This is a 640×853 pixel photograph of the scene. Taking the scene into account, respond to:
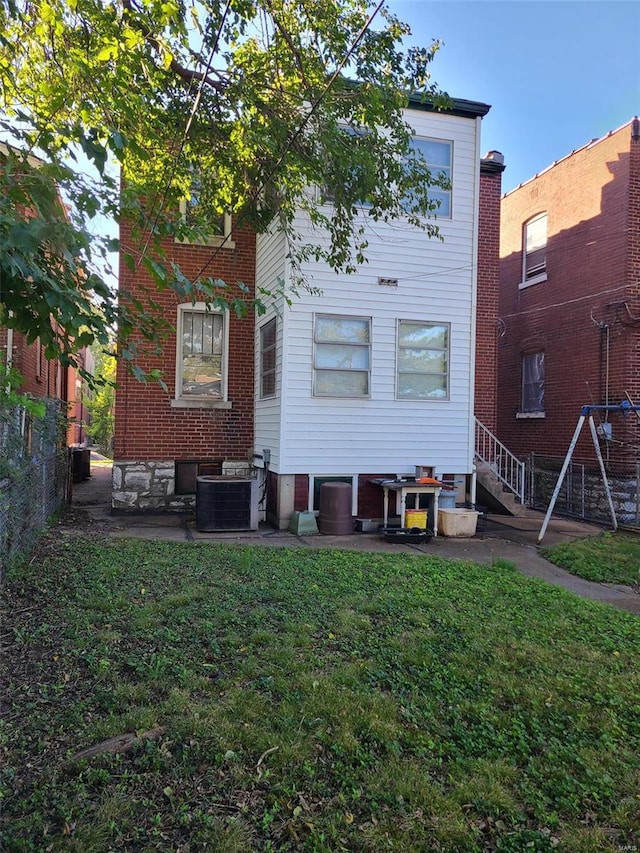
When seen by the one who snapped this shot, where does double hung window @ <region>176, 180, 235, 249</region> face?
facing the viewer

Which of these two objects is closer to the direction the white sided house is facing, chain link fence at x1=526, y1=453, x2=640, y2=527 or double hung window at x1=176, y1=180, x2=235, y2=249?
the chain link fence

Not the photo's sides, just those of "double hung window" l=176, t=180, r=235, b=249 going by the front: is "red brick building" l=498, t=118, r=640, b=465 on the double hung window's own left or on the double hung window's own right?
on the double hung window's own left
